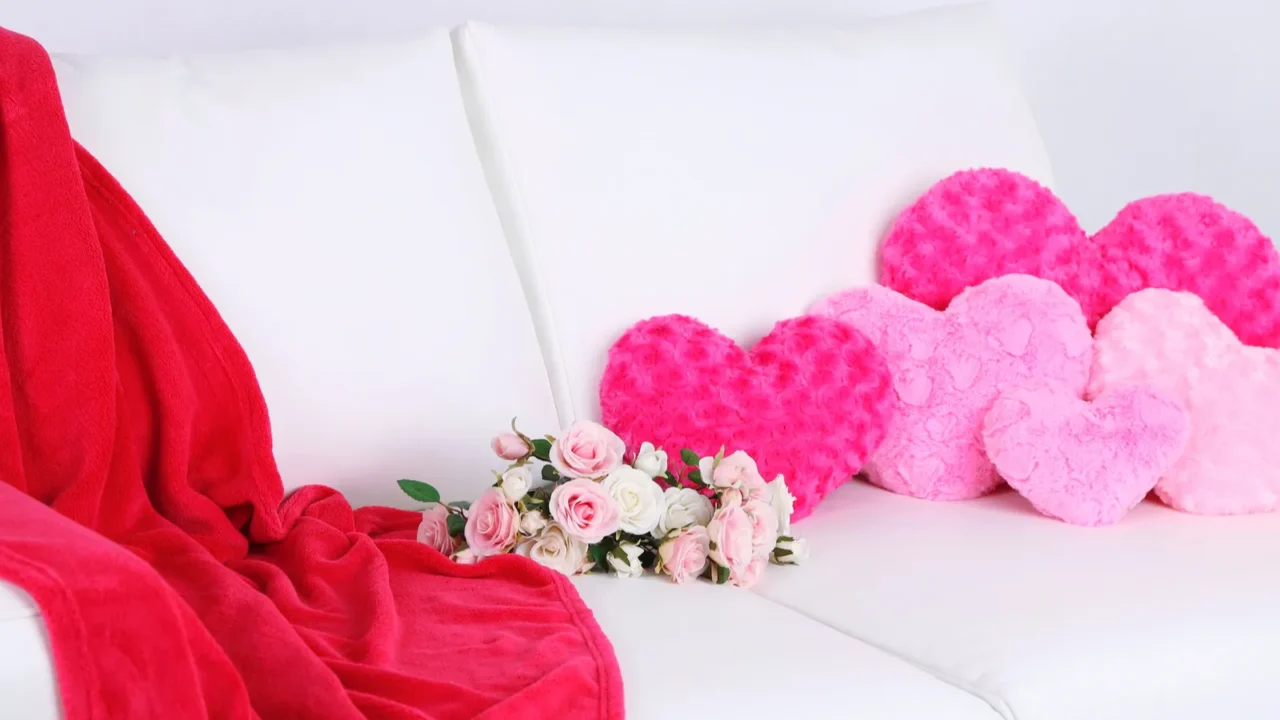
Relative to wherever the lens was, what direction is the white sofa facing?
facing the viewer and to the right of the viewer
